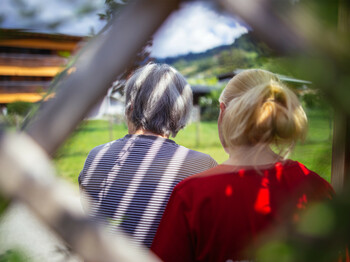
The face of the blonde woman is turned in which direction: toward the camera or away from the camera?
away from the camera

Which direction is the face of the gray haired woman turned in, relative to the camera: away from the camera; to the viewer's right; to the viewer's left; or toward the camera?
away from the camera

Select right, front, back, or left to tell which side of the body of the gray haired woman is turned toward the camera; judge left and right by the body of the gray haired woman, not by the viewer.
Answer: back

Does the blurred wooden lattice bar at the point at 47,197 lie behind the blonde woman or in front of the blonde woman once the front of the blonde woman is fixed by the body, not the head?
behind

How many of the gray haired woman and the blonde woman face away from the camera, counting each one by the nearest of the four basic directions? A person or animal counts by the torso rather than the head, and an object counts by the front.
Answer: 2

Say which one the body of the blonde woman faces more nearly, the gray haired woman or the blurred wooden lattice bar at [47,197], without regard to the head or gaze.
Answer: the gray haired woman

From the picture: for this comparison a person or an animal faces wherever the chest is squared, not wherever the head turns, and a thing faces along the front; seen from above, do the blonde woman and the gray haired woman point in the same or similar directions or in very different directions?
same or similar directions

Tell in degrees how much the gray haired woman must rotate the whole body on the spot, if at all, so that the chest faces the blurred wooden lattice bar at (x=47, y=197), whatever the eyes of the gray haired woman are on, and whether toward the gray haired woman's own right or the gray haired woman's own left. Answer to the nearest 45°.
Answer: approximately 180°

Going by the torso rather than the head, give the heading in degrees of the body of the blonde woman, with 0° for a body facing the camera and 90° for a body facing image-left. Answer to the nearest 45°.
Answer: approximately 180°

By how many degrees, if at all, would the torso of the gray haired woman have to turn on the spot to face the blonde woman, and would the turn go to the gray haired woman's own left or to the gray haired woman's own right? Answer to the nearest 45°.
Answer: approximately 135° to the gray haired woman's own right
